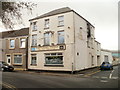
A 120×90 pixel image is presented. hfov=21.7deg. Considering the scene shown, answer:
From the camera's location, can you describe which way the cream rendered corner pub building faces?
facing the viewer and to the left of the viewer
